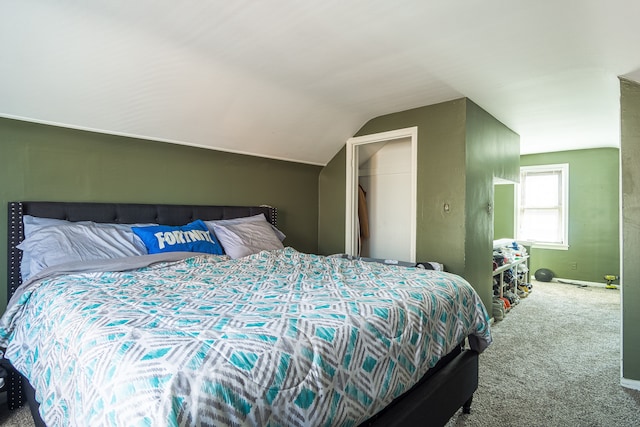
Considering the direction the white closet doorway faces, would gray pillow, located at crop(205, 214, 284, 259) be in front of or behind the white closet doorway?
in front

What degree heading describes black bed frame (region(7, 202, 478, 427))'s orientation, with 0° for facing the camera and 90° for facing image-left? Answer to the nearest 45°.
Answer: approximately 315°

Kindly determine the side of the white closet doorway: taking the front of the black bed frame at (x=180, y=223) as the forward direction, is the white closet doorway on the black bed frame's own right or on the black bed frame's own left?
on the black bed frame's own left

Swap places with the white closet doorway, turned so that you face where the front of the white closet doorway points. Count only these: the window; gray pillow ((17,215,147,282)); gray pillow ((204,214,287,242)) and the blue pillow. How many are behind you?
1

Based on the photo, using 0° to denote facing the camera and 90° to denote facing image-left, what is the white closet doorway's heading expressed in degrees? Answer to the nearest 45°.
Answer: approximately 45°

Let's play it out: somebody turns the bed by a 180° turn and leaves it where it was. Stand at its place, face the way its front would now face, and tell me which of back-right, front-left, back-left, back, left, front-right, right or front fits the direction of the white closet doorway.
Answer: right

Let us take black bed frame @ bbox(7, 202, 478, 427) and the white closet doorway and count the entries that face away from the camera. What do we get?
0
